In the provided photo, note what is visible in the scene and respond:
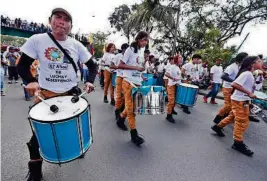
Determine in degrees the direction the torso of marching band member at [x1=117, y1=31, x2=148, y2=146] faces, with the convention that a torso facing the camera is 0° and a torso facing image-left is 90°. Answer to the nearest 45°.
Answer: approximately 315°

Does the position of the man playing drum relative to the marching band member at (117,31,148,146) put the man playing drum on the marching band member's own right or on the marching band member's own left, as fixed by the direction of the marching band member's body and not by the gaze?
on the marching band member's own right

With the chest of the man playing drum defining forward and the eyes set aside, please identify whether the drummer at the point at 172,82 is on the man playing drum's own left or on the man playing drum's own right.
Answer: on the man playing drum's own left

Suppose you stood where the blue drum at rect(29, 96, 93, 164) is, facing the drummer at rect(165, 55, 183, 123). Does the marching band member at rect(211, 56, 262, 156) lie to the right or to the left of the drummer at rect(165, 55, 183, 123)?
right

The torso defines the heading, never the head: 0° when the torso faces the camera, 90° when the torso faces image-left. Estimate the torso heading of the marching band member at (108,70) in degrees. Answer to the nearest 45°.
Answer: approximately 315°
